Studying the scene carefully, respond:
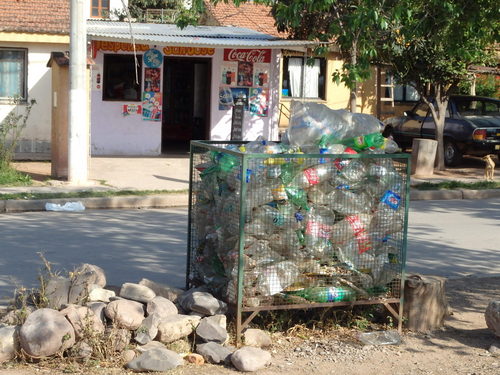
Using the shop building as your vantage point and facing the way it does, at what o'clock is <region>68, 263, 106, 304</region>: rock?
The rock is roughly at 12 o'clock from the shop building.

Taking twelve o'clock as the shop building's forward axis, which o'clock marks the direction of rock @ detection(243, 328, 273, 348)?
The rock is roughly at 12 o'clock from the shop building.

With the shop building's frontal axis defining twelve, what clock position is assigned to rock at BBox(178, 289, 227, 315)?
The rock is roughly at 12 o'clock from the shop building.

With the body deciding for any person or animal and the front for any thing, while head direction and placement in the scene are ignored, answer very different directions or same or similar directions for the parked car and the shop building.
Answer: very different directions

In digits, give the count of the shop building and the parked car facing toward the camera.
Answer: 1

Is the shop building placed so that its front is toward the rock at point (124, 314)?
yes

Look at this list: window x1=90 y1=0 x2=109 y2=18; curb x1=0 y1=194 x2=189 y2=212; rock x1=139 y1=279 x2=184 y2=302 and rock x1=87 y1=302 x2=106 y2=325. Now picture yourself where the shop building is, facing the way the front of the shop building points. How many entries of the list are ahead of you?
3

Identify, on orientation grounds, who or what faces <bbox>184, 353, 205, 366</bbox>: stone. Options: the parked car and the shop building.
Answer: the shop building

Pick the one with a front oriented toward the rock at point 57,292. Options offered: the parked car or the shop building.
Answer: the shop building

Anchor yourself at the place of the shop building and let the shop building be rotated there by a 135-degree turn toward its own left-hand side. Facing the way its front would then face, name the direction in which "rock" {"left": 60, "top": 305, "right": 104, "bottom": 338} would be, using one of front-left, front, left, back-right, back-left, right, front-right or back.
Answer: back-right

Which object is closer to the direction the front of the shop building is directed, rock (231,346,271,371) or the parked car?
the rock
